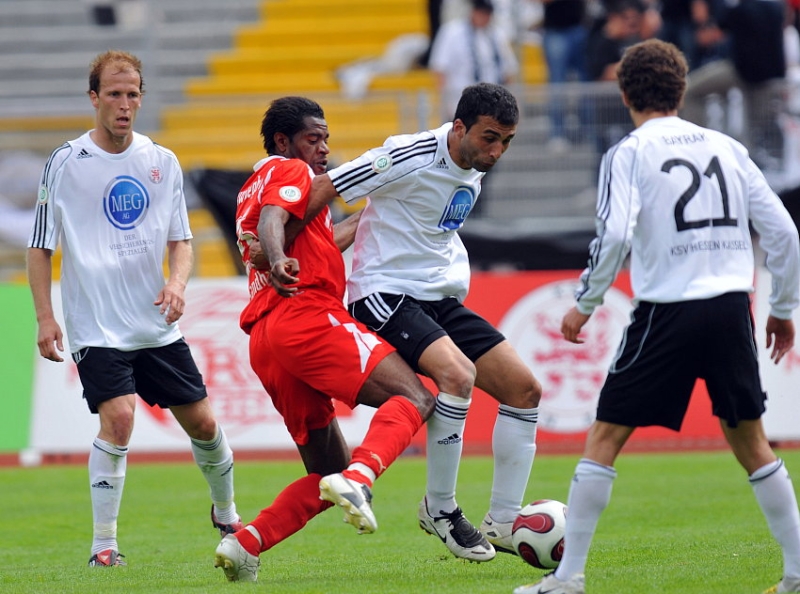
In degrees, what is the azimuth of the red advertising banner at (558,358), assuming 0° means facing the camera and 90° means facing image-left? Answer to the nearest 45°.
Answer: approximately 0°

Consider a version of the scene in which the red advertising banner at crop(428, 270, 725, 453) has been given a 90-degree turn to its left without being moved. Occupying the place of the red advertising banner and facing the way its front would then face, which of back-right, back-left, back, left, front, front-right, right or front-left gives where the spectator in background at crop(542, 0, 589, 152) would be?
left

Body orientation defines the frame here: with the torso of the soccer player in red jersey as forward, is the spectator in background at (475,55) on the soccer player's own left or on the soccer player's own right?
on the soccer player's own left

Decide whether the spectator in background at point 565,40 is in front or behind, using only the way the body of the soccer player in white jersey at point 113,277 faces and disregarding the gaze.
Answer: behind

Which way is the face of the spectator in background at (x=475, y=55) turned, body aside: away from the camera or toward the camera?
toward the camera

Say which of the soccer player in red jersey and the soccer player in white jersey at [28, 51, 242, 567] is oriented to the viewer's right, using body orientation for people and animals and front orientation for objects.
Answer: the soccer player in red jersey

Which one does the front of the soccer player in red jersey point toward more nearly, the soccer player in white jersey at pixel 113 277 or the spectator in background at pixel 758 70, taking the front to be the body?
the spectator in background

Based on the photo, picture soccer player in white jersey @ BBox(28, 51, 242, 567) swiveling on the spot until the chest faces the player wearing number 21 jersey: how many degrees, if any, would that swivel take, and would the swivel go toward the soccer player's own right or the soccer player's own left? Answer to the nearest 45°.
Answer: approximately 45° to the soccer player's own left

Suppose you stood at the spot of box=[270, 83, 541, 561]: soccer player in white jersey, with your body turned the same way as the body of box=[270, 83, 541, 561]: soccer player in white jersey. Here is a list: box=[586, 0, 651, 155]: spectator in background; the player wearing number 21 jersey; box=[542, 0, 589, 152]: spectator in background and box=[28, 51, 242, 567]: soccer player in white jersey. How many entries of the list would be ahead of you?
1

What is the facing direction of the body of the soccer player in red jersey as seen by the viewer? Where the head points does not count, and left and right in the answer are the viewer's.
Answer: facing to the right of the viewer

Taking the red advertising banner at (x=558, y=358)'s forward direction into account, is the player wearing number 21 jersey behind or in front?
in front

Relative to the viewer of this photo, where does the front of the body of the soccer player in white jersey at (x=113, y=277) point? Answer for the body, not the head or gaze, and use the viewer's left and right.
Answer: facing the viewer

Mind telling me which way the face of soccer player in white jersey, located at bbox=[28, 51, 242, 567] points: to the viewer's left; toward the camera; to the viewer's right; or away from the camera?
toward the camera

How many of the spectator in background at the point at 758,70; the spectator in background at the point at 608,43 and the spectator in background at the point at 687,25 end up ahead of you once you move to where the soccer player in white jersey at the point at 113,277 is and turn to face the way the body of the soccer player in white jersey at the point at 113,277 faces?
0

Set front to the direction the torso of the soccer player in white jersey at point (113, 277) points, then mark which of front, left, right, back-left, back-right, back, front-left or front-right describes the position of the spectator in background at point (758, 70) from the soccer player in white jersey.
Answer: back-left

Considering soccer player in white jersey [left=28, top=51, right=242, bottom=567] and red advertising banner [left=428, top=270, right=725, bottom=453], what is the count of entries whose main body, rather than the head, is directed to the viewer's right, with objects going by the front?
0

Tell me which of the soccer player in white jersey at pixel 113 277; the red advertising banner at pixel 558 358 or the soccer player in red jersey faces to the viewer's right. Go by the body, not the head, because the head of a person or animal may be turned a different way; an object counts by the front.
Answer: the soccer player in red jersey
